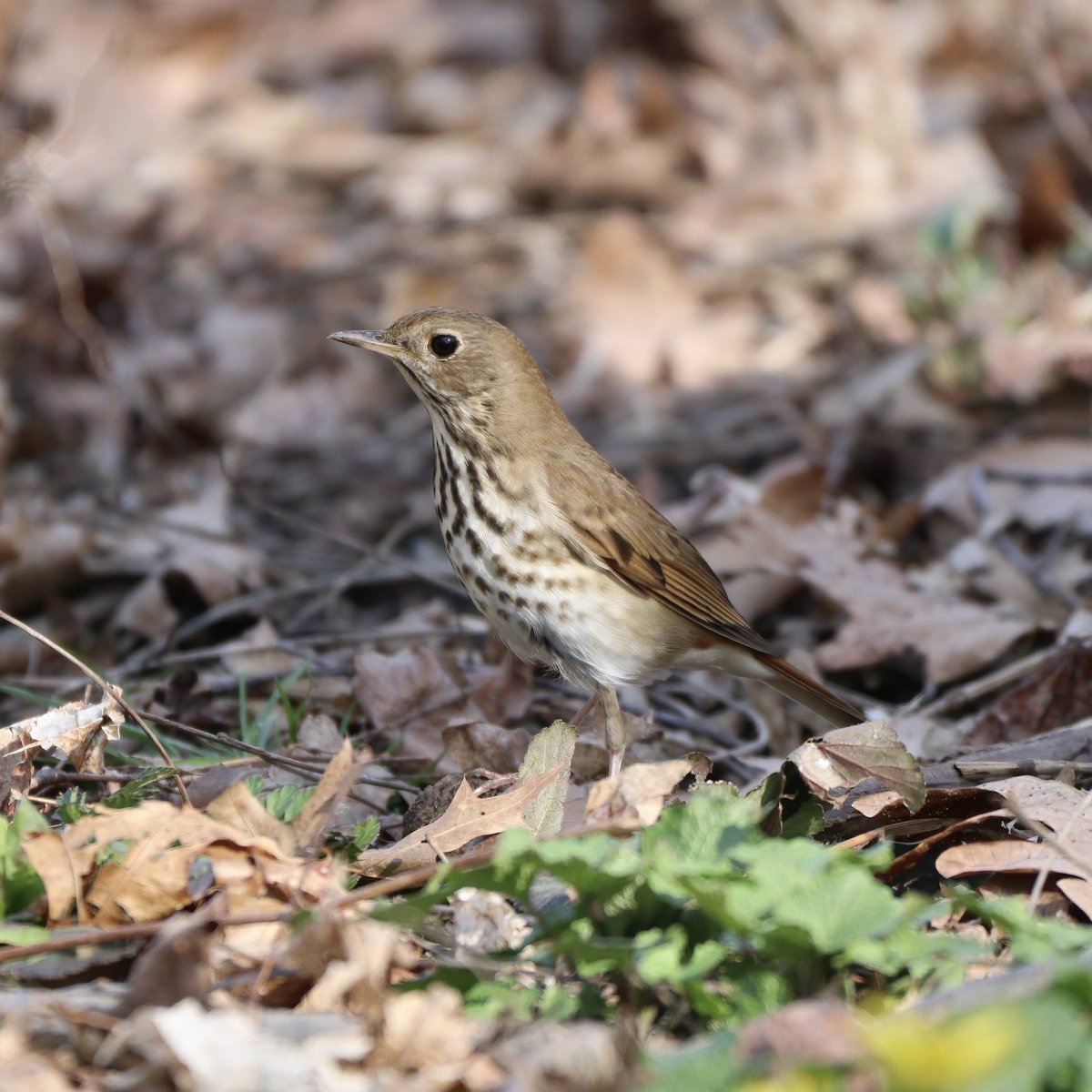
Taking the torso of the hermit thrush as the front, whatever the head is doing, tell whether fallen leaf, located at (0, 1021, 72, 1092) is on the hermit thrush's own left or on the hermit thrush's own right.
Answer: on the hermit thrush's own left

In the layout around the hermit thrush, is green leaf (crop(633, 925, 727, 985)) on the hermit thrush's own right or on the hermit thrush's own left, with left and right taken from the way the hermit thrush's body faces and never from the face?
on the hermit thrush's own left

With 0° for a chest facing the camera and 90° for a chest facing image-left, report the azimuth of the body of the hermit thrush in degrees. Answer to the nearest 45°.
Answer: approximately 90°

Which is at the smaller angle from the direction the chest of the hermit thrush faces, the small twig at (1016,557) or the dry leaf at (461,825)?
the dry leaf

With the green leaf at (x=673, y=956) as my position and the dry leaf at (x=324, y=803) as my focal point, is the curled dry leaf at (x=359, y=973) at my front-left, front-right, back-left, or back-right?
front-left

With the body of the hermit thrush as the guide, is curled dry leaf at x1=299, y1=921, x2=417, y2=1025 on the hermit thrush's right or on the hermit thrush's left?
on the hermit thrush's left
